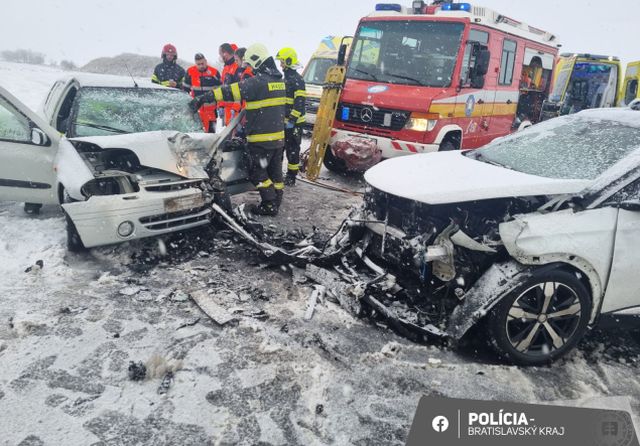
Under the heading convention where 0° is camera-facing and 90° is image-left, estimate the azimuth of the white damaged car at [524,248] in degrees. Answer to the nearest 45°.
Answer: approximately 45°

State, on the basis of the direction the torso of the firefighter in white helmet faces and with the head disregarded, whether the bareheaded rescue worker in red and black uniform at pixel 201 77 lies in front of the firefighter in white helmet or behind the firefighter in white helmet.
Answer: in front

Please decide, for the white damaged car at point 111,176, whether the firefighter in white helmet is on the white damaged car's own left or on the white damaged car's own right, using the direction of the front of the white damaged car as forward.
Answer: on the white damaged car's own left

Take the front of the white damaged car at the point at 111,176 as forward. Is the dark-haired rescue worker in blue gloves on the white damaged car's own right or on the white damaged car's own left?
on the white damaged car's own left

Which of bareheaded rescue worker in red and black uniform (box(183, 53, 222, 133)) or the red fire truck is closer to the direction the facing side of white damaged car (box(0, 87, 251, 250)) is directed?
the red fire truck

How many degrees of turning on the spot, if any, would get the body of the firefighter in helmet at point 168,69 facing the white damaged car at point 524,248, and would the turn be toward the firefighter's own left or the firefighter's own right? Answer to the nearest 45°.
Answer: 0° — they already face it

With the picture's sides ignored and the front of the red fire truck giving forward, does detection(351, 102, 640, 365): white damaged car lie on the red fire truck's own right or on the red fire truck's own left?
on the red fire truck's own left

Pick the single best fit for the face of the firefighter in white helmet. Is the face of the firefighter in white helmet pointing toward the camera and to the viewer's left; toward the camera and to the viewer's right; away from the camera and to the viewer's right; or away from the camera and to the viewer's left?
away from the camera and to the viewer's left

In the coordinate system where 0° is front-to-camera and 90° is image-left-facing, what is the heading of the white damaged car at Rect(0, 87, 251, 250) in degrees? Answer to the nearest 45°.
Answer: approximately 315°

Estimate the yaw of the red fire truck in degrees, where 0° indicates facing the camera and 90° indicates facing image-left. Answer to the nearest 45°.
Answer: approximately 45°
